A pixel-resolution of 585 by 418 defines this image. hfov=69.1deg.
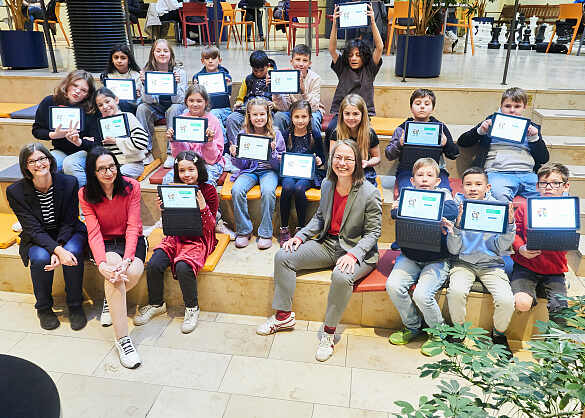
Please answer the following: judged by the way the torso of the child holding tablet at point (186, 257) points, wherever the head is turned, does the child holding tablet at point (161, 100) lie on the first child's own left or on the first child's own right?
on the first child's own right

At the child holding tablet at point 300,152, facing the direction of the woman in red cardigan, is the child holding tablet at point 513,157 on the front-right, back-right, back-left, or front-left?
back-left

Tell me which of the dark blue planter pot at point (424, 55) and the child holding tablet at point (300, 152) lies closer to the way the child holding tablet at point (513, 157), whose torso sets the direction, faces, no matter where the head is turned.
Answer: the child holding tablet

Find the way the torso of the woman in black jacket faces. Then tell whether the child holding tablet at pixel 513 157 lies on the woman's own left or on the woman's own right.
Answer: on the woman's own left

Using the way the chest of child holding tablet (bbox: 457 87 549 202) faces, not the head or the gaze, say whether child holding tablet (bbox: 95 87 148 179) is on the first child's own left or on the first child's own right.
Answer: on the first child's own right

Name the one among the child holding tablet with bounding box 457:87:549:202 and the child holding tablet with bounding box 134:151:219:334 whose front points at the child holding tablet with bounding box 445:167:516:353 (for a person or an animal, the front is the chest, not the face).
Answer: the child holding tablet with bounding box 457:87:549:202
